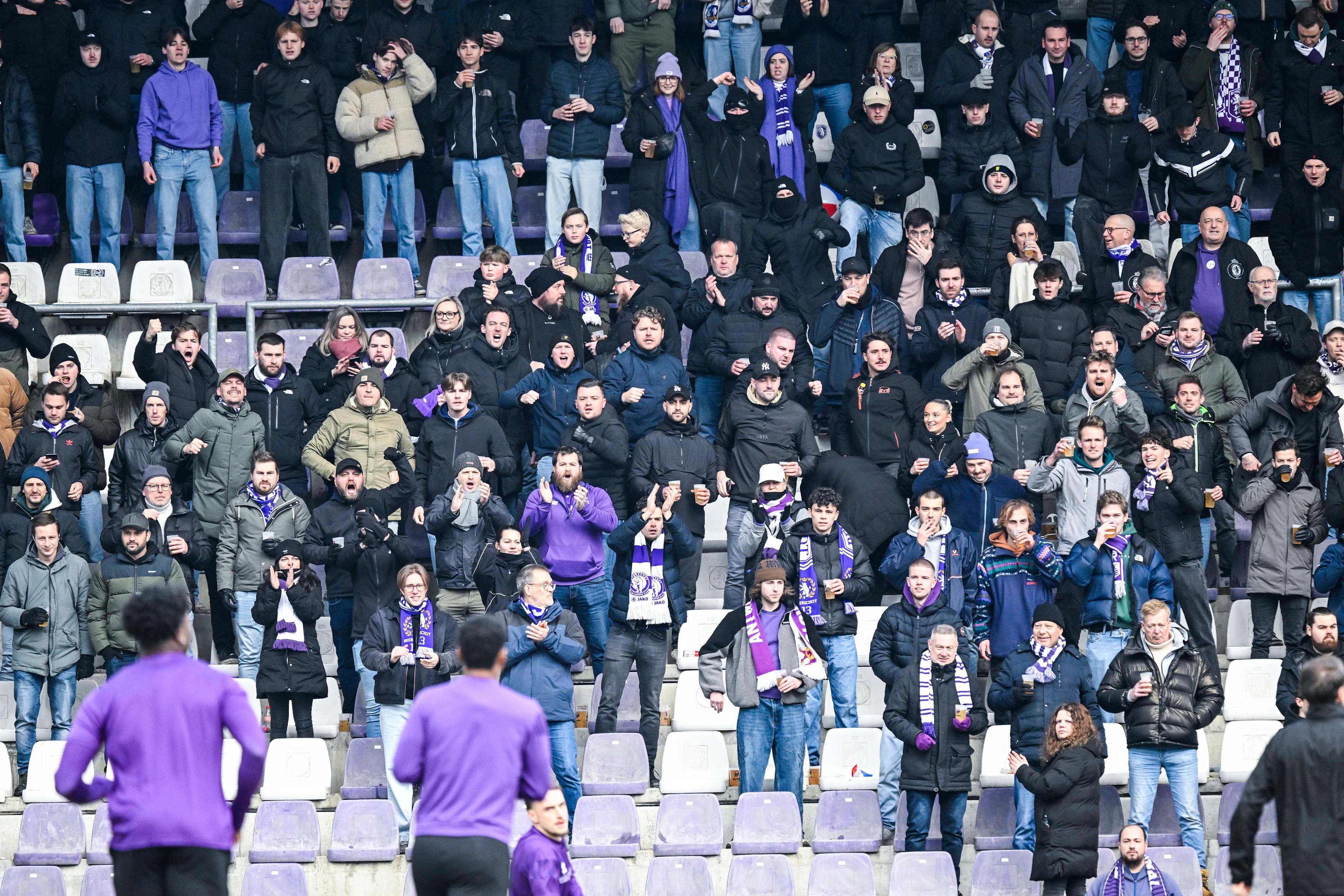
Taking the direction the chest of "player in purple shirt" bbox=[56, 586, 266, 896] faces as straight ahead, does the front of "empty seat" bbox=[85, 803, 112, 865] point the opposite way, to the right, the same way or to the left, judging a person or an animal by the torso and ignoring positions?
the opposite way

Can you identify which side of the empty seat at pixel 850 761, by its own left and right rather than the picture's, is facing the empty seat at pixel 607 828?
right

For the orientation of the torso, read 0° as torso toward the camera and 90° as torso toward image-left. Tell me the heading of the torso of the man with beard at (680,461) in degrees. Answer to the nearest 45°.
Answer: approximately 0°
